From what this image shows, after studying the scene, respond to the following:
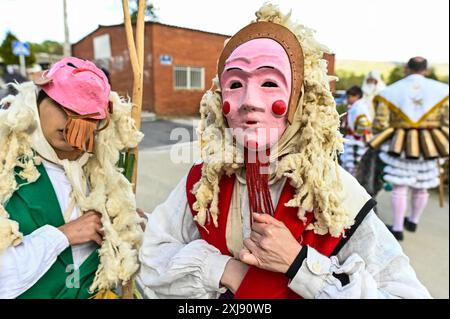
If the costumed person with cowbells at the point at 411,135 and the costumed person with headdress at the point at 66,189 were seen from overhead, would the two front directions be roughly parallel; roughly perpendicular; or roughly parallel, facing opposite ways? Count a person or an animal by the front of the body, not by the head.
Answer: roughly perpendicular

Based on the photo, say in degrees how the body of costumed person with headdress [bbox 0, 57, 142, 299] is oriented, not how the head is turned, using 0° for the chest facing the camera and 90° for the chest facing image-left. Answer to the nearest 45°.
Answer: approximately 315°
